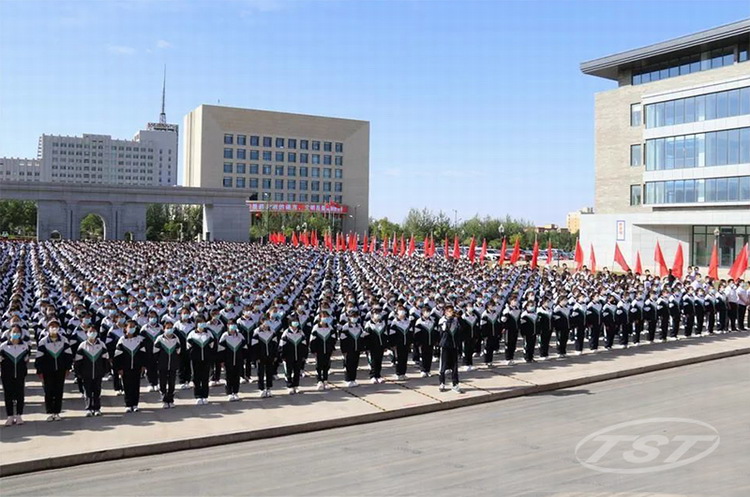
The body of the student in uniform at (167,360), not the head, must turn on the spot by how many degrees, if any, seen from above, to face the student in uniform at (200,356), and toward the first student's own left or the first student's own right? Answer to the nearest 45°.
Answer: approximately 90° to the first student's own left

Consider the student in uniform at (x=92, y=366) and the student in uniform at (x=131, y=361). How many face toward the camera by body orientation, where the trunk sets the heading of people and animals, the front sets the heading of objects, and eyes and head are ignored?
2

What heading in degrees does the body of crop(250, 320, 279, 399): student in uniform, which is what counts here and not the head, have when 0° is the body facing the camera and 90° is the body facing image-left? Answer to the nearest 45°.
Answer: approximately 0°

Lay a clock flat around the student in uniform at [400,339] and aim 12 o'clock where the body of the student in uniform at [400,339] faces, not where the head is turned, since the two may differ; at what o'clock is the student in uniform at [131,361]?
the student in uniform at [131,361] is roughly at 2 o'clock from the student in uniform at [400,339].

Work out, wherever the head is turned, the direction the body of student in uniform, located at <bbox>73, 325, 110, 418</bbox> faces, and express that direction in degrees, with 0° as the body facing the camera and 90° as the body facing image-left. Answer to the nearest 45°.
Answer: approximately 0°

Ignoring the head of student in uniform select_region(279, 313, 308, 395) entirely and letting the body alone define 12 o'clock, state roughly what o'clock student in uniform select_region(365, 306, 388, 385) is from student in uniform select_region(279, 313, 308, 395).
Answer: student in uniform select_region(365, 306, 388, 385) is roughly at 8 o'clock from student in uniform select_region(279, 313, 308, 395).

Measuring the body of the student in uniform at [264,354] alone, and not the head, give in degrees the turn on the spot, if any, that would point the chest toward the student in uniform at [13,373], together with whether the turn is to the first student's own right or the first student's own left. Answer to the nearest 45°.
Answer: approximately 90° to the first student's own right

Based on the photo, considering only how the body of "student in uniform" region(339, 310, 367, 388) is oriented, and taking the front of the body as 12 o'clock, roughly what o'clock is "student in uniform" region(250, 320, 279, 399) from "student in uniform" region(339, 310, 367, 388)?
"student in uniform" region(250, 320, 279, 399) is roughly at 2 o'clock from "student in uniform" region(339, 310, 367, 388).

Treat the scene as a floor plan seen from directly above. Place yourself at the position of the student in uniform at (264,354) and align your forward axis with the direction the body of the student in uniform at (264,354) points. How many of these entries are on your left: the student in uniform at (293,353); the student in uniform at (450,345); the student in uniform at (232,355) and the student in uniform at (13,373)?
2
